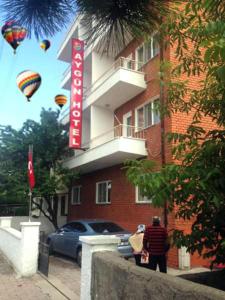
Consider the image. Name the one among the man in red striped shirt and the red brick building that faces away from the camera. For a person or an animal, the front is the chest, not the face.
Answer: the man in red striped shirt

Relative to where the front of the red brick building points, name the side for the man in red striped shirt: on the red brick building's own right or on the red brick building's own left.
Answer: on the red brick building's own left

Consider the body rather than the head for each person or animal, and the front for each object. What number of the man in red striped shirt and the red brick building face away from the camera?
1

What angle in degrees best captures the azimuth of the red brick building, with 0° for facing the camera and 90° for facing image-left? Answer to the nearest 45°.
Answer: approximately 45°

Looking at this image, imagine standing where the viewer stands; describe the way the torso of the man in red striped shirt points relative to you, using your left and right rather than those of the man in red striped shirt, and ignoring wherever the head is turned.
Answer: facing away from the viewer

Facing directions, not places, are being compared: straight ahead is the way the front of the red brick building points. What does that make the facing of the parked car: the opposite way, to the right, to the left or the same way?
to the right

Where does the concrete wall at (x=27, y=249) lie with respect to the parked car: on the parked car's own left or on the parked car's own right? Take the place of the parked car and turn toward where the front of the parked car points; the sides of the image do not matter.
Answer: on the parked car's own left

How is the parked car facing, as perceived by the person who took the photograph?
facing away from the viewer and to the left of the viewer
